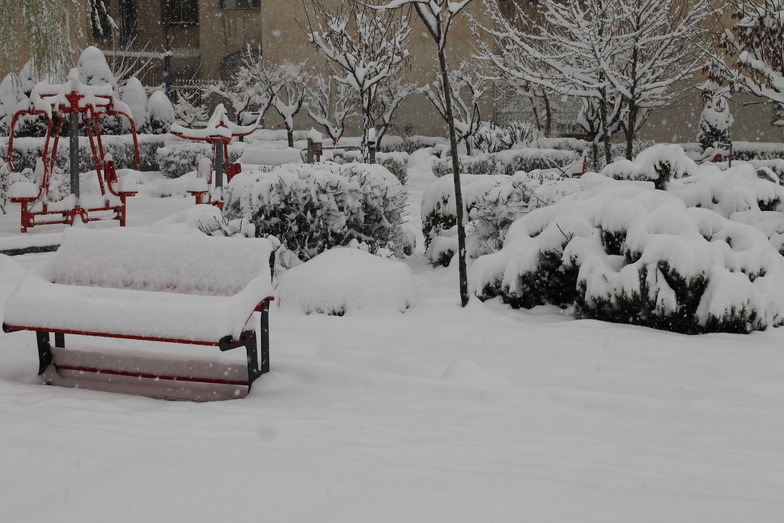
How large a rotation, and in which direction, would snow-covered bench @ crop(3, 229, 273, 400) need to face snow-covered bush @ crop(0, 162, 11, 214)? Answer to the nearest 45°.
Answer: approximately 180°

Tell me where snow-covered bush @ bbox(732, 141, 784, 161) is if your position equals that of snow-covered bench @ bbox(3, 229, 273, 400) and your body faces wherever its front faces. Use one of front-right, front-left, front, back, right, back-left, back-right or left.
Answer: back-left

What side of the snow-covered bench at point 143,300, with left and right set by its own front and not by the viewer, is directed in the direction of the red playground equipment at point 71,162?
back

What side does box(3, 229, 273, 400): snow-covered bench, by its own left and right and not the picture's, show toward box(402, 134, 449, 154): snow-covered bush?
back

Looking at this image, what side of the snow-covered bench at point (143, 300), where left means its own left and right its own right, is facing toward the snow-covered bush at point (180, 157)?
back

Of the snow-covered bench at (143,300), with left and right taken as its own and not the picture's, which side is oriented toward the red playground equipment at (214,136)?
back

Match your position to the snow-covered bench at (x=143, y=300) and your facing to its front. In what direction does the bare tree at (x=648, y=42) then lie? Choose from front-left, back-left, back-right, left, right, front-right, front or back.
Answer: back-left

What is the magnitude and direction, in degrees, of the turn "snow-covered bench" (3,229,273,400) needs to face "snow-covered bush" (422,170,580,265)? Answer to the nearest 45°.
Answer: approximately 135° to its left

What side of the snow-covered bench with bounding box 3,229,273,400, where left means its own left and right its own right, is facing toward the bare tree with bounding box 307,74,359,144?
back

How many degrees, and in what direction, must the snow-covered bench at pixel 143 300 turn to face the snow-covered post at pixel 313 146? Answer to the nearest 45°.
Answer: approximately 180°

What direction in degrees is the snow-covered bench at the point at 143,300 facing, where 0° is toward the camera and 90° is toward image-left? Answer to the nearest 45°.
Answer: approximately 0°

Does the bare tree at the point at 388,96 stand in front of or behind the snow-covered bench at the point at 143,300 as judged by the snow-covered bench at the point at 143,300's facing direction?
behind

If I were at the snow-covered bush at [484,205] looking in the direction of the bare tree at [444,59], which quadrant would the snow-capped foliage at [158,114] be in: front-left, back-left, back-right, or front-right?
back-right

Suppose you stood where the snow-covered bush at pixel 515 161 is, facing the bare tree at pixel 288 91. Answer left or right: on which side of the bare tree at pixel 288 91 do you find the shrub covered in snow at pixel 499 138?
right
